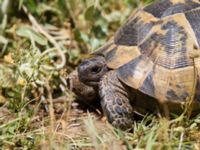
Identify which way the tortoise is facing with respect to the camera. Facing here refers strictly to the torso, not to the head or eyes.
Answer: to the viewer's left
